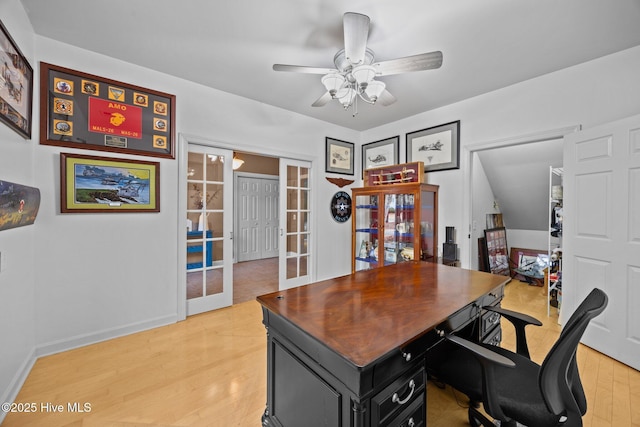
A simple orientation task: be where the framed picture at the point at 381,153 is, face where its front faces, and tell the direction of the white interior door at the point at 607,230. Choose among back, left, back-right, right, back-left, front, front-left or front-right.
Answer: left

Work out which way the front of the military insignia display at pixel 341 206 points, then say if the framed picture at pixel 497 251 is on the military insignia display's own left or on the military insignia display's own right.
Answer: on the military insignia display's own left

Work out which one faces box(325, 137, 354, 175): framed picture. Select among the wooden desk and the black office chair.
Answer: the black office chair

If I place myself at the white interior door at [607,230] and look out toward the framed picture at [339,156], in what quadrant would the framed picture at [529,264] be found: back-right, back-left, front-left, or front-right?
front-right

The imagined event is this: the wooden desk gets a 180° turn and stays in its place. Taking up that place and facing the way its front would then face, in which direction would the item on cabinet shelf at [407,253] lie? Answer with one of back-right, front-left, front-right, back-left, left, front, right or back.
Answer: front-right

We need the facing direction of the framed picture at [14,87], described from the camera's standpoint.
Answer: facing to the right of the viewer

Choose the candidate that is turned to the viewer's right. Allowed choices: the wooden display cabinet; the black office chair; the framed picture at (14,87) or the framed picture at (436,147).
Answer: the framed picture at (14,87)

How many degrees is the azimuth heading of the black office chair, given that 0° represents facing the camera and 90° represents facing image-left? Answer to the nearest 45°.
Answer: approximately 135°

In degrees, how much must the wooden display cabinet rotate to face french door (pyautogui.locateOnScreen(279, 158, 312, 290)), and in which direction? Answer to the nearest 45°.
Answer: approximately 45° to its right

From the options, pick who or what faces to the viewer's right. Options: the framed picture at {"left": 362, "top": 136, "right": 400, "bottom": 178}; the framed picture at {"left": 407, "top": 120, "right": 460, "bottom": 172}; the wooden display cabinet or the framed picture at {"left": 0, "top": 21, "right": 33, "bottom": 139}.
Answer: the framed picture at {"left": 0, "top": 21, "right": 33, "bottom": 139}

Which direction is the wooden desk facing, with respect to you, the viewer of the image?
facing the viewer and to the right of the viewer

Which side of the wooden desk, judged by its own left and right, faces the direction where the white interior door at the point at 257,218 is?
back

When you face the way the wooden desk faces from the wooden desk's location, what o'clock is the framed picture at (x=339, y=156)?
The framed picture is roughly at 7 o'clock from the wooden desk.

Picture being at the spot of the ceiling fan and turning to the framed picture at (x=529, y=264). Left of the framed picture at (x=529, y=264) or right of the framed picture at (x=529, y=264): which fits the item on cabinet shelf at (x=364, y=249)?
left

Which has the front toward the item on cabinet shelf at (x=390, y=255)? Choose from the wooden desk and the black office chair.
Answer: the black office chair

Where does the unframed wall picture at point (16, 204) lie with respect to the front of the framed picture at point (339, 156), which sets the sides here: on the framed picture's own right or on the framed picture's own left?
on the framed picture's own right

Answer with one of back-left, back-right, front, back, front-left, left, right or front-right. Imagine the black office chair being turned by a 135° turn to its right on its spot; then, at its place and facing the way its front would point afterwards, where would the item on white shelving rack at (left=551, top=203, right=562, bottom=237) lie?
left
